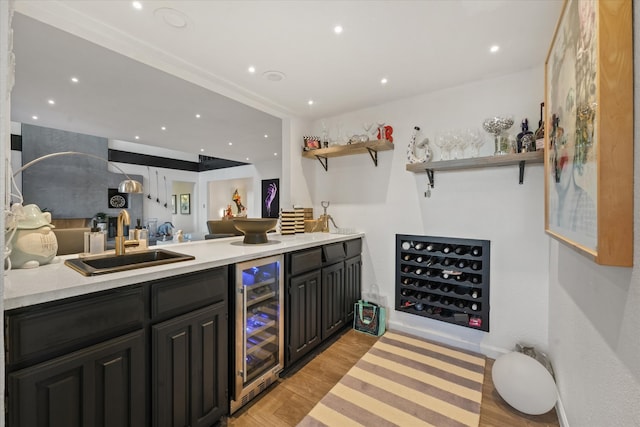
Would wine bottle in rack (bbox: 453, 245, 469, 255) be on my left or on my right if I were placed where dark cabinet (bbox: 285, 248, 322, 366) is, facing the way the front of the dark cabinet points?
on my left

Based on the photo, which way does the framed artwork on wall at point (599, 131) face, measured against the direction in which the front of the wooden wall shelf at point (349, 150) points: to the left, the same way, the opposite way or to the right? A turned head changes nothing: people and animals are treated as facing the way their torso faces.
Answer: to the right

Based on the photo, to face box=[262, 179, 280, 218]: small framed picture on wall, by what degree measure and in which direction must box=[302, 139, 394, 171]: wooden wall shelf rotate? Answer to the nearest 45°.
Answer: approximately 90° to its right

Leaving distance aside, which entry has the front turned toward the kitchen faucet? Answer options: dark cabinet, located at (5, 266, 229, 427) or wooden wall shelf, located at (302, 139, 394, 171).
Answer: the wooden wall shelf

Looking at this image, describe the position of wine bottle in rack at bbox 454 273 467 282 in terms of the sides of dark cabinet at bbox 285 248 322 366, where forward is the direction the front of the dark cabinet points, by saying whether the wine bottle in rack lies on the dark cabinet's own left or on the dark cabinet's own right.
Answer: on the dark cabinet's own left

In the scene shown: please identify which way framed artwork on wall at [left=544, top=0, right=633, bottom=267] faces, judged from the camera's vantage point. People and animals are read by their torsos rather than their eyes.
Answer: facing to the left of the viewer

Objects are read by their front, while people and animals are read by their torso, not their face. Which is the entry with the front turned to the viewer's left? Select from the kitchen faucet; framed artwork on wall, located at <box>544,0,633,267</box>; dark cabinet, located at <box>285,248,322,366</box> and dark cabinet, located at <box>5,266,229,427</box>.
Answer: the framed artwork on wall

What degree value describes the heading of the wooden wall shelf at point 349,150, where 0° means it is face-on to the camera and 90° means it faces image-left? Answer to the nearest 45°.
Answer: approximately 45°
